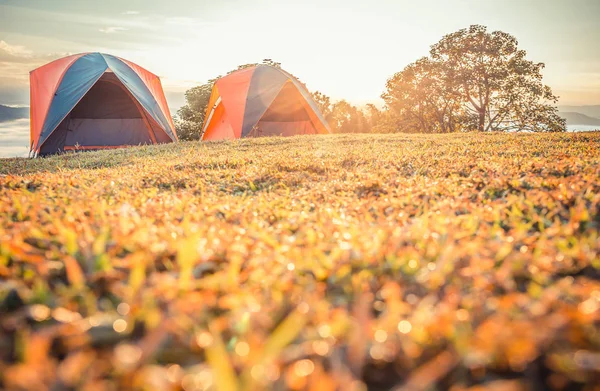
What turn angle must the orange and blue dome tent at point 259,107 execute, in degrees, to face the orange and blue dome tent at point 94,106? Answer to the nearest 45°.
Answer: approximately 135° to its right

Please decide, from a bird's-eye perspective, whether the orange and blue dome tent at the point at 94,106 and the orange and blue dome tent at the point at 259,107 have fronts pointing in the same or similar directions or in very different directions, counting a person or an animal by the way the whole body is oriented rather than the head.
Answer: same or similar directions

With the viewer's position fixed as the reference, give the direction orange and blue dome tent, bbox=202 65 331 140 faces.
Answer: facing the viewer and to the right of the viewer

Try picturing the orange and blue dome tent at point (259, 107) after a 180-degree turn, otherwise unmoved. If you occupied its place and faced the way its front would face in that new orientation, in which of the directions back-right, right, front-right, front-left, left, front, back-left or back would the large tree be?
right

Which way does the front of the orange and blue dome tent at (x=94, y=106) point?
toward the camera

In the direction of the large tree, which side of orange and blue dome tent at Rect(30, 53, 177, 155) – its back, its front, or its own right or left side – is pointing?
left

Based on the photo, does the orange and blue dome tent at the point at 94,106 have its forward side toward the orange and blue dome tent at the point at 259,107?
no

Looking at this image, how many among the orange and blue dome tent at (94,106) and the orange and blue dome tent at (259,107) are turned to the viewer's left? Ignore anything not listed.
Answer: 0
